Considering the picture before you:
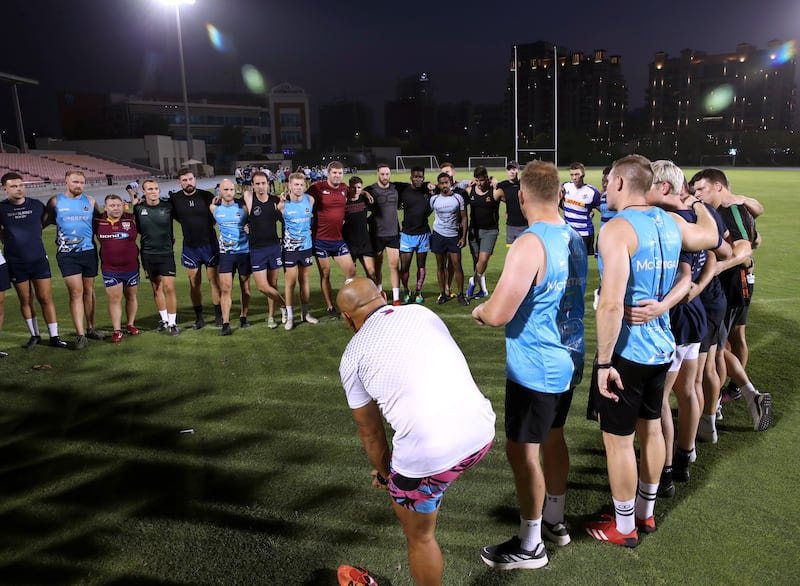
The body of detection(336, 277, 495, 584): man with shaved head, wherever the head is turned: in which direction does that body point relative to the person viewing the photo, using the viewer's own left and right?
facing away from the viewer and to the left of the viewer

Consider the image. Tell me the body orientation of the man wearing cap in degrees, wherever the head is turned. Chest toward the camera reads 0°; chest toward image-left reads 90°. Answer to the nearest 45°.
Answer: approximately 0°

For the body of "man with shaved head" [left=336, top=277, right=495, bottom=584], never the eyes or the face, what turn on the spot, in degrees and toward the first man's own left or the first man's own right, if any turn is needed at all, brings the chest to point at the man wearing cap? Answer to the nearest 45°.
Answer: approximately 45° to the first man's own right

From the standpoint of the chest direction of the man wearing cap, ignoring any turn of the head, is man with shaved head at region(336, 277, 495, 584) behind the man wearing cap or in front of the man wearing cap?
in front

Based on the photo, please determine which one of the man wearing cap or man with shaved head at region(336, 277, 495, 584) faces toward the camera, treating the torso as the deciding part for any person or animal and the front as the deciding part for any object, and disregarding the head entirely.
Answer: the man wearing cap

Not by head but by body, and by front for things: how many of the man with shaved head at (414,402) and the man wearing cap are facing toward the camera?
1
